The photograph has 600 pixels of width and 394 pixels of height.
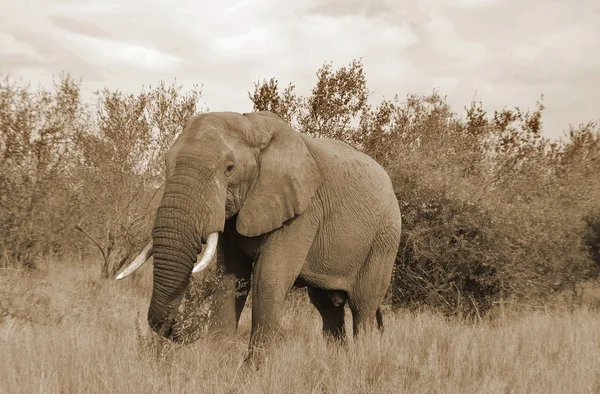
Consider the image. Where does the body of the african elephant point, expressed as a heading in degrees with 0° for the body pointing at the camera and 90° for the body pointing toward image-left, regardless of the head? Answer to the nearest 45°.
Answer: approximately 45°
